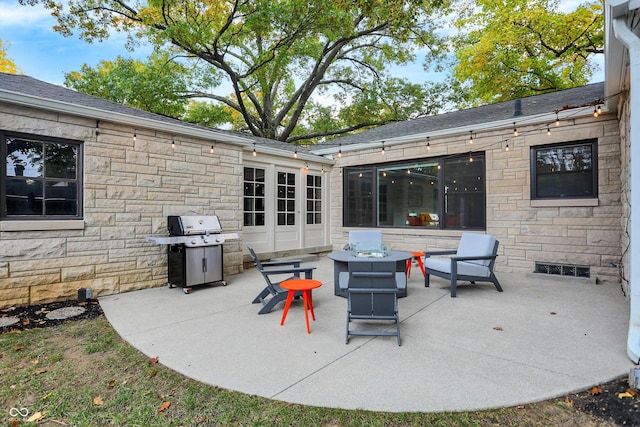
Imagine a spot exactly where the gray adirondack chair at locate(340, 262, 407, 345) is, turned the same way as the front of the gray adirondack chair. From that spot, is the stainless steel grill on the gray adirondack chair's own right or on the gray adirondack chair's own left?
on the gray adirondack chair's own left

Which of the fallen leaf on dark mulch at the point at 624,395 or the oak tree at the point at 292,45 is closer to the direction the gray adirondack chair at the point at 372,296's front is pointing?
the oak tree

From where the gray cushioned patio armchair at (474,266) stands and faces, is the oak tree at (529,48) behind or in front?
behind

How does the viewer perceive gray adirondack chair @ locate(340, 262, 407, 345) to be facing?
facing away from the viewer

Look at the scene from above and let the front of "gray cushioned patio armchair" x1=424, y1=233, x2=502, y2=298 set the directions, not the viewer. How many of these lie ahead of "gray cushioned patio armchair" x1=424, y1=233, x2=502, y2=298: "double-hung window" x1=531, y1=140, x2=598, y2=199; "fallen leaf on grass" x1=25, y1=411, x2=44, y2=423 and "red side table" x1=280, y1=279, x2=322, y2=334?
2

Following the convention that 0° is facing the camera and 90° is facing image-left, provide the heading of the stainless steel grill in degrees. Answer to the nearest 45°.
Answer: approximately 315°

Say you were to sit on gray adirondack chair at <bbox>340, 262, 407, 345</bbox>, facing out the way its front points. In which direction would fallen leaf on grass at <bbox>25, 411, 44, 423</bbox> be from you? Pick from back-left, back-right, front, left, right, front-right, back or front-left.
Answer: back-left

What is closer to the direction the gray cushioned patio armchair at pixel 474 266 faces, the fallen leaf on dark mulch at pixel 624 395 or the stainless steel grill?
the stainless steel grill

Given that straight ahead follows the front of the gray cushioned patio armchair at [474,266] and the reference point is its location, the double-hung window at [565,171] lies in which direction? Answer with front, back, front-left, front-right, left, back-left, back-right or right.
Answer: back

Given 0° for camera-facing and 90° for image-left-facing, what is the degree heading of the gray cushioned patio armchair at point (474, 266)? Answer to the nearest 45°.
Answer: approximately 45°

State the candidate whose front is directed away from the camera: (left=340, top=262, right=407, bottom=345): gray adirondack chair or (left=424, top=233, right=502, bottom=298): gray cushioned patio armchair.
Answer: (left=340, top=262, right=407, bottom=345): gray adirondack chair

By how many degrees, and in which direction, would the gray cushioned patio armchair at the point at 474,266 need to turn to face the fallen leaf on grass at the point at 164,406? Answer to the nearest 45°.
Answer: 0° — it already faces it
